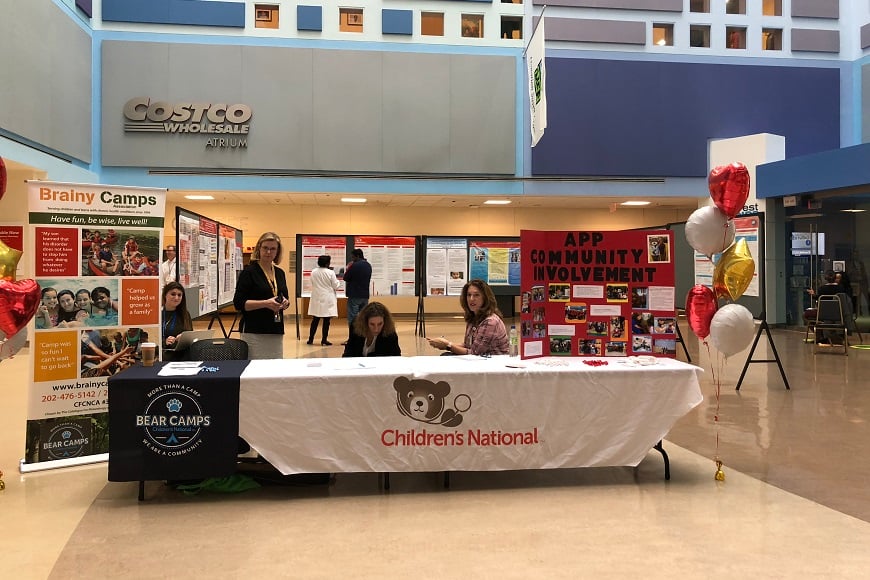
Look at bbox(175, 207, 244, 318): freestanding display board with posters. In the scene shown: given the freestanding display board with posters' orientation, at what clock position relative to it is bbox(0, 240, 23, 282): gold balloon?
The gold balloon is roughly at 2 o'clock from the freestanding display board with posters.

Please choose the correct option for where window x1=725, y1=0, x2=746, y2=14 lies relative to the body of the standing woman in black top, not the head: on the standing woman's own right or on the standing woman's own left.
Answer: on the standing woman's own left

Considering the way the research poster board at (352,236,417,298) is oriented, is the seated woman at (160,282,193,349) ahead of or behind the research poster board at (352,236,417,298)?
ahead

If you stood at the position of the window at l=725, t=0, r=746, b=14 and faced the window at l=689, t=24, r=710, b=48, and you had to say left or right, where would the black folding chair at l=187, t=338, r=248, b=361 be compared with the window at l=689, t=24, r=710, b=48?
left

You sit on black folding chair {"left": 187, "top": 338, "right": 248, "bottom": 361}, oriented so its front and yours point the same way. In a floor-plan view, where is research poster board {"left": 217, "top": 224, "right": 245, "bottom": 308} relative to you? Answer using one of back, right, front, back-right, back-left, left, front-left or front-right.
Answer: back

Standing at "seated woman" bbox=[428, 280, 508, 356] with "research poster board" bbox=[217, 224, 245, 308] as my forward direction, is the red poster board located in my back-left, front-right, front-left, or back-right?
back-right

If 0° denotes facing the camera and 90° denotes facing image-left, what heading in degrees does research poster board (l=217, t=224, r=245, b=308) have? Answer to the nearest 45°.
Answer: approximately 315°
